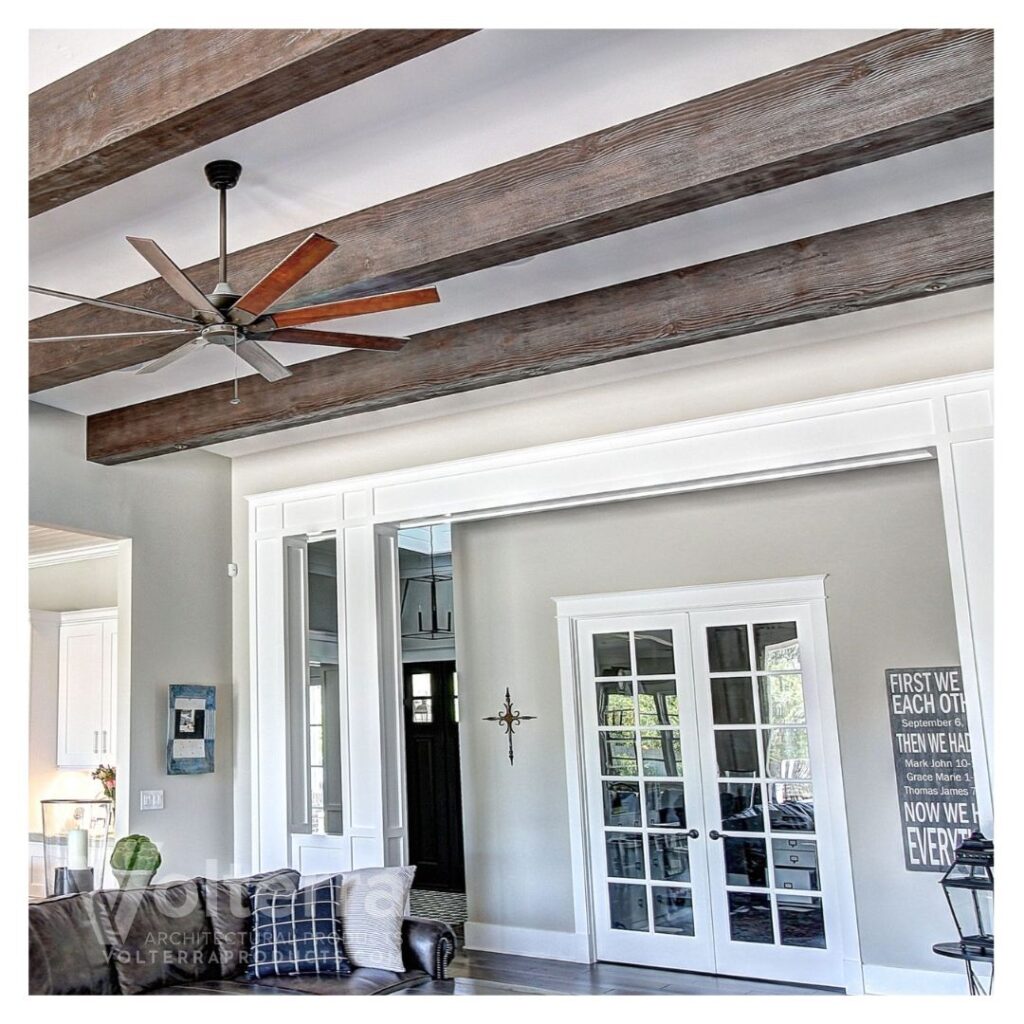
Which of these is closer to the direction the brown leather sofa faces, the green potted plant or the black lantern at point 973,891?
the black lantern

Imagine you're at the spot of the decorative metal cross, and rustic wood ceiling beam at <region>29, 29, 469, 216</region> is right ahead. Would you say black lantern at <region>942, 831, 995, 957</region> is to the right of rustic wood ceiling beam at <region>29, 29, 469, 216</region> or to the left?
left

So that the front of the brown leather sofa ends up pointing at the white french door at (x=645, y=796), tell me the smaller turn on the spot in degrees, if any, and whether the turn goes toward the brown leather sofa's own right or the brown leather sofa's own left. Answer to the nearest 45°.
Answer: approximately 90° to the brown leather sofa's own left

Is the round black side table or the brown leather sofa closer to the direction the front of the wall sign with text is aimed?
the round black side table

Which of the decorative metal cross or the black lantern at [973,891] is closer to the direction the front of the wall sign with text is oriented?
the black lantern

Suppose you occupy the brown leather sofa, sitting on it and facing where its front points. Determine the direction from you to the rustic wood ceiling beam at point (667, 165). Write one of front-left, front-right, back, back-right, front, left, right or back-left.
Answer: front

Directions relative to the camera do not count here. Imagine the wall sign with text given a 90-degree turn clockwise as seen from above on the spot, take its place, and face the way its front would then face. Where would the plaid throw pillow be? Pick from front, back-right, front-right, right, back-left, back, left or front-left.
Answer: front-left

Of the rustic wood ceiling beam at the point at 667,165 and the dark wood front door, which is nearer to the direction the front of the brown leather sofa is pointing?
the rustic wood ceiling beam

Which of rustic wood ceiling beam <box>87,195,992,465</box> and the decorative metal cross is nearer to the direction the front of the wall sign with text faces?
the rustic wood ceiling beam

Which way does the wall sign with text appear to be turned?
toward the camera
